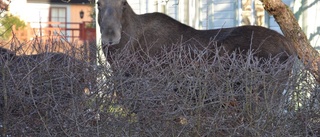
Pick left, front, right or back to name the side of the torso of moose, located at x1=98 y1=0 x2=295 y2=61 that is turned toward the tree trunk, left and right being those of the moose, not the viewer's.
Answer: back

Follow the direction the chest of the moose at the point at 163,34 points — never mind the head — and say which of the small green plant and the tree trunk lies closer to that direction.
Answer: the small green plant

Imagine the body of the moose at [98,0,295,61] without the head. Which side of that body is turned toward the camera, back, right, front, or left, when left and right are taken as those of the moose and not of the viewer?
left

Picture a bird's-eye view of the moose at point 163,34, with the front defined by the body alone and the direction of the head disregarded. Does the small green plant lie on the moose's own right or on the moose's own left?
on the moose's own right
